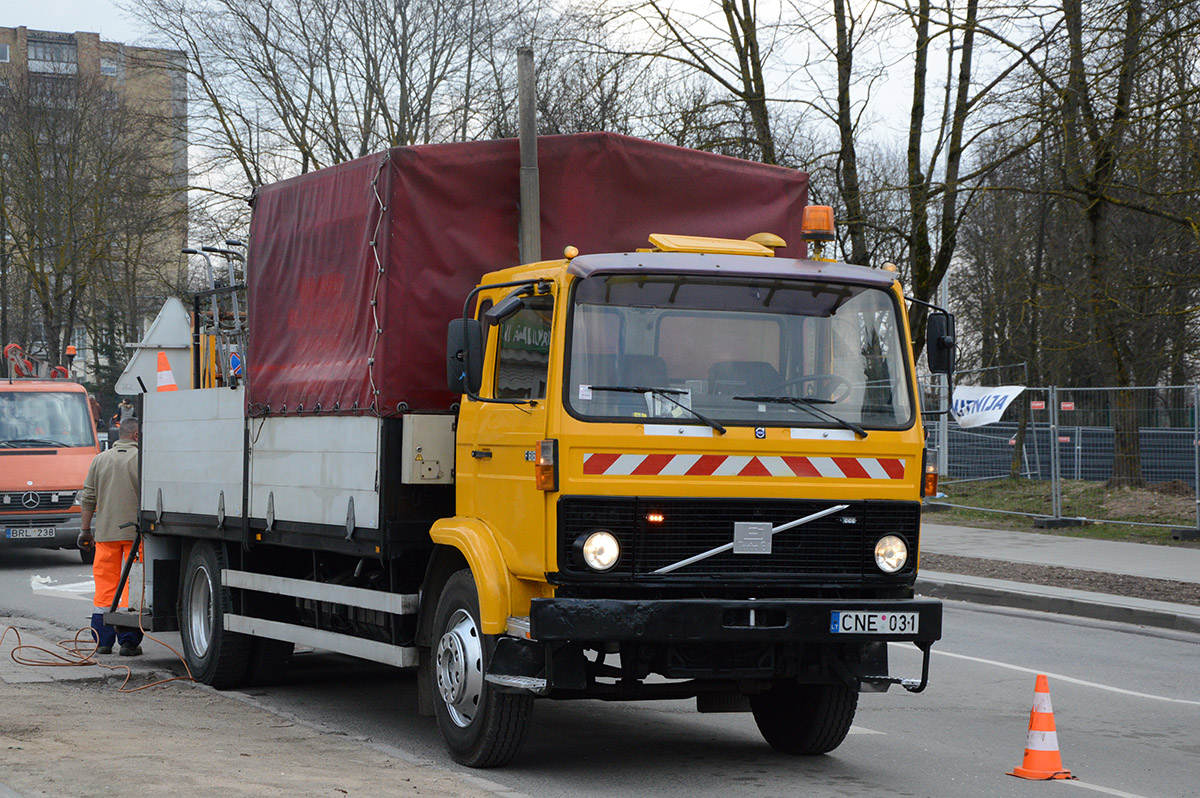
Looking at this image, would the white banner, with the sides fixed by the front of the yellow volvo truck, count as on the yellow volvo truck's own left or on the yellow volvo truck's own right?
on the yellow volvo truck's own left

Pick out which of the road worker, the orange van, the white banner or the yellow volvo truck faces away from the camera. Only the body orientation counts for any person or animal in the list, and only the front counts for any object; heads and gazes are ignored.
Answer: the road worker

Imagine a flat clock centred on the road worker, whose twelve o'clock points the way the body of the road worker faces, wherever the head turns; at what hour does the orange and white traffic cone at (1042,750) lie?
The orange and white traffic cone is roughly at 5 o'clock from the road worker.

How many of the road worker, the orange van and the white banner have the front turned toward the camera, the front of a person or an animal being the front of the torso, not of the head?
2

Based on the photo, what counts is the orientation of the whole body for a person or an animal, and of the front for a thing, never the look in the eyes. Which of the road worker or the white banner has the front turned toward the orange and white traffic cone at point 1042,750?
the white banner

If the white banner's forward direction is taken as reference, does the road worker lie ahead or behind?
ahead

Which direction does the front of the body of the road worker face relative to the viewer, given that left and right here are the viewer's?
facing away from the viewer

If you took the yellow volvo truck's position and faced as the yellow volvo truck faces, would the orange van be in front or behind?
behind

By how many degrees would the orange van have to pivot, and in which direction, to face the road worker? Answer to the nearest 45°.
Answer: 0° — it already faces them

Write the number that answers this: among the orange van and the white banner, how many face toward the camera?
2

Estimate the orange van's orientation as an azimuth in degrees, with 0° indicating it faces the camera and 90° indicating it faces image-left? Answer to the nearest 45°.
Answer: approximately 0°

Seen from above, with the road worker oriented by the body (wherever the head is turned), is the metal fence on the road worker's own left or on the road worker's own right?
on the road worker's own right

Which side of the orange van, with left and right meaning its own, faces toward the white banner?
left

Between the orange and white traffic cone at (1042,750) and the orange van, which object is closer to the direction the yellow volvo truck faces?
the orange and white traffic cone
